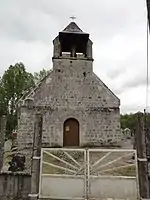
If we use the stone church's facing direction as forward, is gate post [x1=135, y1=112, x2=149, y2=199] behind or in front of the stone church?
in front

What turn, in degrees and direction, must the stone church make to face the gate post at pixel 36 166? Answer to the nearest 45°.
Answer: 0° — it already faces it

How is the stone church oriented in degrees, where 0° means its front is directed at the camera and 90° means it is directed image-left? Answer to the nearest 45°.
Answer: approximately 0°

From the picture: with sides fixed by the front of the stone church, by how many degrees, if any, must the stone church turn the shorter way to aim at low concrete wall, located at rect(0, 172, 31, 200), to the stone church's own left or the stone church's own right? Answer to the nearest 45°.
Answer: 0° — it already faces it

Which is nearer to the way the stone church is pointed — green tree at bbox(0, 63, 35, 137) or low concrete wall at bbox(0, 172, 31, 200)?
the low concrete wall

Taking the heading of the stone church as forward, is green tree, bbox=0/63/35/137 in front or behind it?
behind

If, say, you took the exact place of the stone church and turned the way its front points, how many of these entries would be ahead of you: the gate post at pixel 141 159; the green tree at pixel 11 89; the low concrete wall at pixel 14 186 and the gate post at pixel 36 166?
3

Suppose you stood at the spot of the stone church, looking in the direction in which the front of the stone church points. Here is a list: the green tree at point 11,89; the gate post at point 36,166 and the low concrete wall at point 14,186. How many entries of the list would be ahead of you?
2
